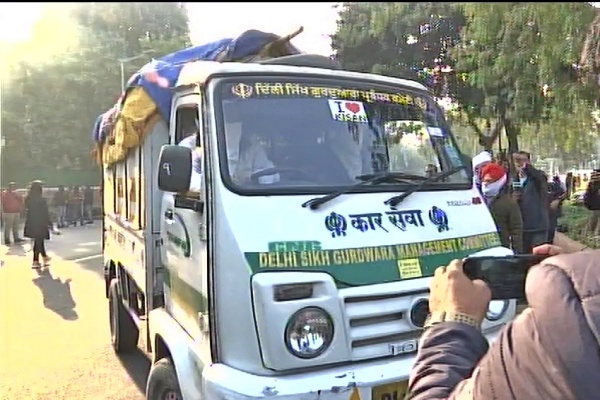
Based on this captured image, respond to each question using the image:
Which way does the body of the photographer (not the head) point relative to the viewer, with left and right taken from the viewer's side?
facing away from the viewer and to the left of the viewer

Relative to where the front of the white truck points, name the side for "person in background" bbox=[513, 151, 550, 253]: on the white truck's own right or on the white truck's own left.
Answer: on the white truck's own left

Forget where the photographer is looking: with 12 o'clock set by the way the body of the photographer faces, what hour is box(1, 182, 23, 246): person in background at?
The person in background is roughly at 12 o'clock from the photographer.

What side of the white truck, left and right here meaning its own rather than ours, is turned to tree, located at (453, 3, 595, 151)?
left

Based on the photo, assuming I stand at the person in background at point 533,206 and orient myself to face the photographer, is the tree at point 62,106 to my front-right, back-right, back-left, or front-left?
back-right

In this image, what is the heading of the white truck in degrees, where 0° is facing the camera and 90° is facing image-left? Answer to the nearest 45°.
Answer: approximately 315°

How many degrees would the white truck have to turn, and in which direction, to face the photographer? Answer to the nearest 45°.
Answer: approximately 45° to its right

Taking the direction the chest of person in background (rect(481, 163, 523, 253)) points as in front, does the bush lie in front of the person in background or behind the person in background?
behind
